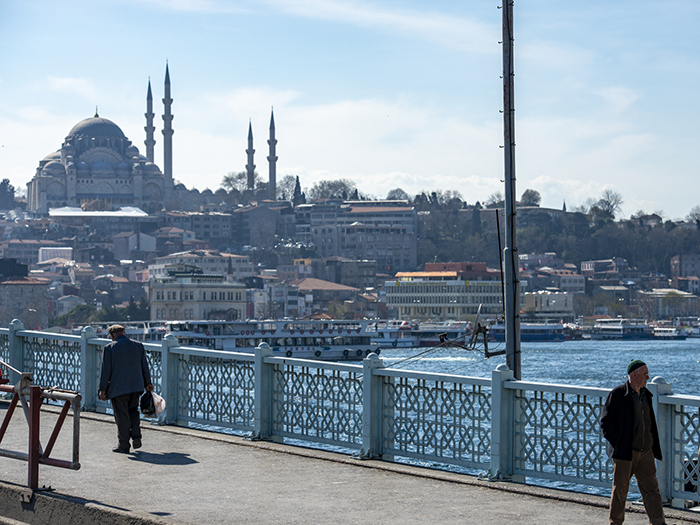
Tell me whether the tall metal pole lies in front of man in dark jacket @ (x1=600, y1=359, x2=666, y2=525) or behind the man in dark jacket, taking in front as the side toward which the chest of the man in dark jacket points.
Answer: behind

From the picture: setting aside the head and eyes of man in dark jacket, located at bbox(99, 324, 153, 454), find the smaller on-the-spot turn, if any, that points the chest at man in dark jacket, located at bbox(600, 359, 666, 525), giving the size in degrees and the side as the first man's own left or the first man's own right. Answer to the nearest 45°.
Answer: approximately 180°

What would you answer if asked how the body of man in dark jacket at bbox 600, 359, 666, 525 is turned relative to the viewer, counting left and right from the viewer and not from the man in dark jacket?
facing the viewer and to the right of the viewer

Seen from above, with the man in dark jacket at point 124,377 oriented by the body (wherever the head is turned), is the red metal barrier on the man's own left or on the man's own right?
on the man's own left

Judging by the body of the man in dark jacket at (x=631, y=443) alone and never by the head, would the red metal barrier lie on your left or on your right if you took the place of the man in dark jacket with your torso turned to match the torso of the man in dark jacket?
on your right

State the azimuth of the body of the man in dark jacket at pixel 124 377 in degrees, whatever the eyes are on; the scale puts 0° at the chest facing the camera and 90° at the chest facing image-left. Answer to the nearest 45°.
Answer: approximately 135°

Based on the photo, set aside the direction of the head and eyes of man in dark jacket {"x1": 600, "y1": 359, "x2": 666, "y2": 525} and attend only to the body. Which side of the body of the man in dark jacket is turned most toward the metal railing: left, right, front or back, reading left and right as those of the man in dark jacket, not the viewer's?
back

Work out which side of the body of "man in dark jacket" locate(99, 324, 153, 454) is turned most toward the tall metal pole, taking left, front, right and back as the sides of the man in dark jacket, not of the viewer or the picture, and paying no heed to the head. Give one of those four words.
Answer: right
